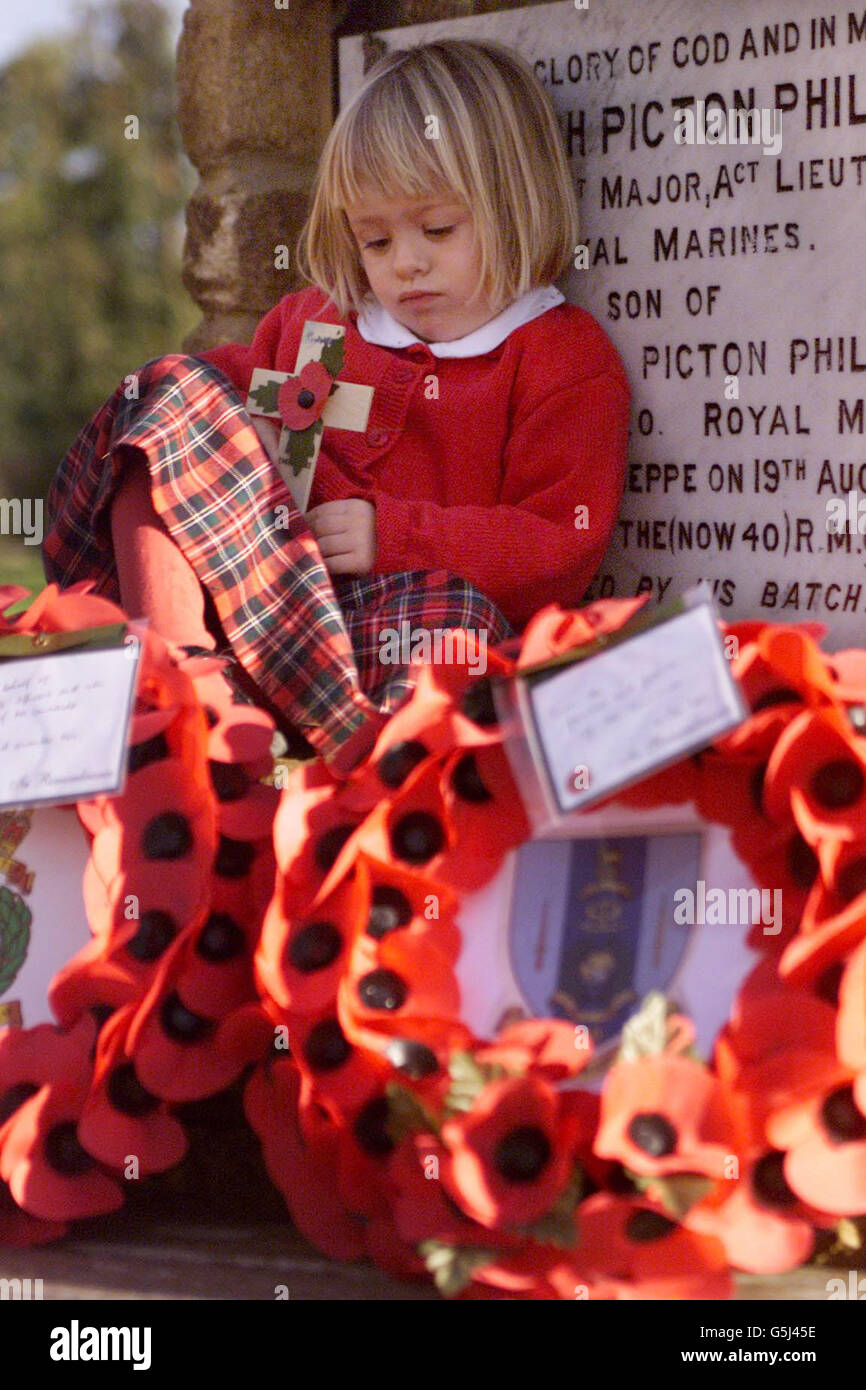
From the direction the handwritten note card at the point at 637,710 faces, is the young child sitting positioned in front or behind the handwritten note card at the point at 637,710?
behind

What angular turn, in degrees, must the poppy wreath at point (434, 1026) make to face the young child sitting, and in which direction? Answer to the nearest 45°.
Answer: approximately 180°

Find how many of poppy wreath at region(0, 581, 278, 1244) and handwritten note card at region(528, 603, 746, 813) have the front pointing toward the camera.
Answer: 2

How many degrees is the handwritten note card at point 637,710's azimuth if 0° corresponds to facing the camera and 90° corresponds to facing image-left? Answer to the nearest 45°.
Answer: approximately 0°

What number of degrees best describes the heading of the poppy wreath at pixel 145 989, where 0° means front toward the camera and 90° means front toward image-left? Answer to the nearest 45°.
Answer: approximately 0°

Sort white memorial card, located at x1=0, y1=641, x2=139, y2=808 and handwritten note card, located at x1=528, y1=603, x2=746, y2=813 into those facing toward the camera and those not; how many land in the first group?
2
